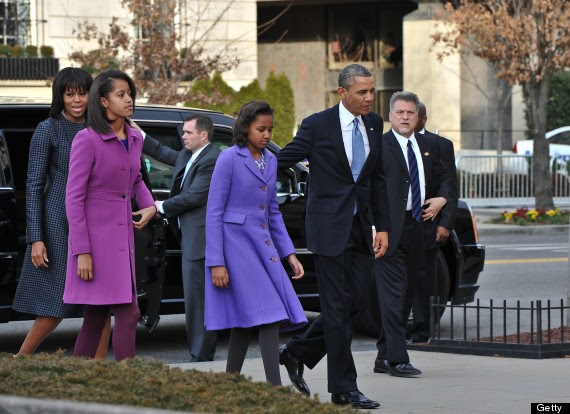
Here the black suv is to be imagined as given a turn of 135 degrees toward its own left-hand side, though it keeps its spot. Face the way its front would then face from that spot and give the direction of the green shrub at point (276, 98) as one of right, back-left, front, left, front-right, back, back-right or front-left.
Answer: front-right

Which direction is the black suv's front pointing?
to the viewer's right

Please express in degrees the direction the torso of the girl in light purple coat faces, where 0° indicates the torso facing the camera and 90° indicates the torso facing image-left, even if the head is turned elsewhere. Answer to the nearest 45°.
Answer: approximately 315°

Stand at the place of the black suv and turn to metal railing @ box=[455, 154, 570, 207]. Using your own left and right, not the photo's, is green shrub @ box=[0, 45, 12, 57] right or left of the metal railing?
left

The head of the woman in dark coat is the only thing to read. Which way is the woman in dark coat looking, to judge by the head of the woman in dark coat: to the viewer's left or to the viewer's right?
to the viewer's right

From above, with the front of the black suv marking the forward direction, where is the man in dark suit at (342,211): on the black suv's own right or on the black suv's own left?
on the black suv's own right

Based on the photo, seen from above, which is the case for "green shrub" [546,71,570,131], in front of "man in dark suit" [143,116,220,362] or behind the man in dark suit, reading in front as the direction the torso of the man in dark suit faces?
behind

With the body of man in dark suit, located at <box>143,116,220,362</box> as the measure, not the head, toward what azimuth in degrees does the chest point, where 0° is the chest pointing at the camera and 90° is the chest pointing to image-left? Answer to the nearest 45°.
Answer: approximately 45°

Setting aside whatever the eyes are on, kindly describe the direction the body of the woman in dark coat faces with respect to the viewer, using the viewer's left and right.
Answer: facing the viewer and to the right of the viewer

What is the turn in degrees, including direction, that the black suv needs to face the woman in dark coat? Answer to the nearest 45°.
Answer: approximately 90° to its right

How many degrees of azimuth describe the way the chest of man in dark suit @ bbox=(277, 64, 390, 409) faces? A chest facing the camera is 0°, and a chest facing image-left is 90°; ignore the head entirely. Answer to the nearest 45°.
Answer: approximately 315°

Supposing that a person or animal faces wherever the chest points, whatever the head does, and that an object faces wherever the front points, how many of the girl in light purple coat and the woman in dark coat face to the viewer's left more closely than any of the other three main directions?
0
